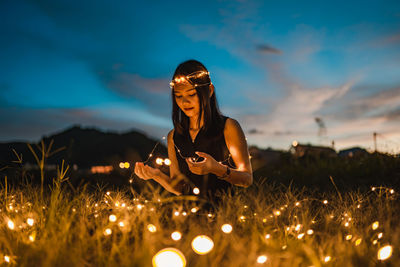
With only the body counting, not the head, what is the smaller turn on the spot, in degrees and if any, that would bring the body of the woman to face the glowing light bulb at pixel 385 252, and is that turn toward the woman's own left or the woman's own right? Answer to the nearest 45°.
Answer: approximately 90° to the woman's own left

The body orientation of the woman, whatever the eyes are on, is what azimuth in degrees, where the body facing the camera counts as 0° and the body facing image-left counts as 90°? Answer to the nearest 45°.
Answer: approximately 45°

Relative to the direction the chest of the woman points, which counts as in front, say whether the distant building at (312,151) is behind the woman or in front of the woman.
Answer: behind

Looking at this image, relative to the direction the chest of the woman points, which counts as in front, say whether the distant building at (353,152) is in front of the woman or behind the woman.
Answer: behind

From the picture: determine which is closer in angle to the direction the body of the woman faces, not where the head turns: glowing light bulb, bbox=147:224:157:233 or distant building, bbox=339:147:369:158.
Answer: the glowing light bulb
